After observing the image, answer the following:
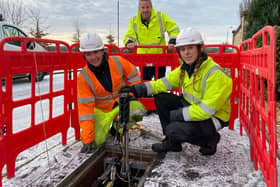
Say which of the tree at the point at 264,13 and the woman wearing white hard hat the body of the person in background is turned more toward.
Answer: the woman wearing white hard hat

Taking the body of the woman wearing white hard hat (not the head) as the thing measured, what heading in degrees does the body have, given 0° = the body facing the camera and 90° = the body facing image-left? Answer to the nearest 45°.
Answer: approximately 45°

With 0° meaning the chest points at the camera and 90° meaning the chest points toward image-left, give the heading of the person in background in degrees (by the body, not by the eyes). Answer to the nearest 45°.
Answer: approximately 0°

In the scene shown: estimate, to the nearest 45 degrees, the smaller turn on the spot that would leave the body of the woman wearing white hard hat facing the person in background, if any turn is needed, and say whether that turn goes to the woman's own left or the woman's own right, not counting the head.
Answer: approximately 135° to the woman's own right
